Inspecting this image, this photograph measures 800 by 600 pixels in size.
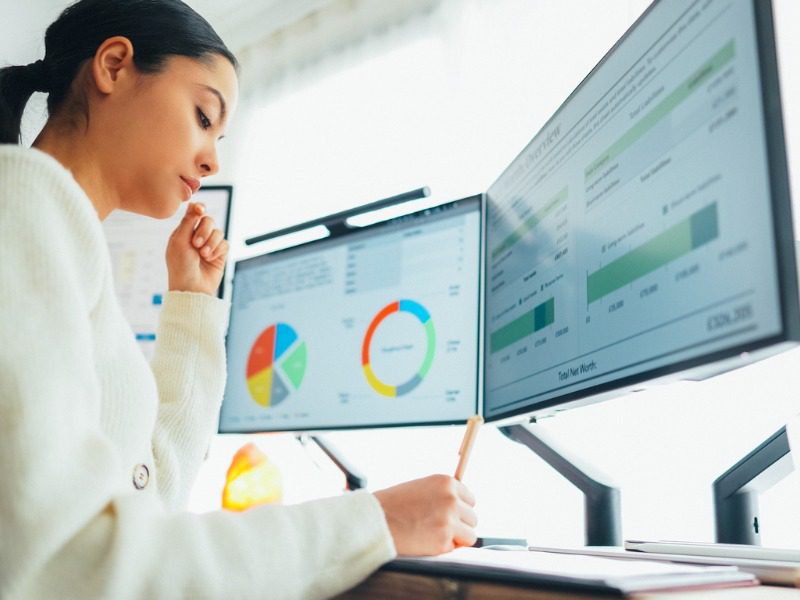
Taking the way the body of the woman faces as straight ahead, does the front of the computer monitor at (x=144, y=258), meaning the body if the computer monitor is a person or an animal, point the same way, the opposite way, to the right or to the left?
to the right

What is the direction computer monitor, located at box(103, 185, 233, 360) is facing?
toward the camera

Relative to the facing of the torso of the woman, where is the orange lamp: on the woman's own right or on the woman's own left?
on the woman's own left

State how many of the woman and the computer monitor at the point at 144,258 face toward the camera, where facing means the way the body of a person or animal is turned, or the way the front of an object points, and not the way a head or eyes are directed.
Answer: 1

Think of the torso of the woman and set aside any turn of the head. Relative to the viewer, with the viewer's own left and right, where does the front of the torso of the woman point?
facing to the right of the viewer

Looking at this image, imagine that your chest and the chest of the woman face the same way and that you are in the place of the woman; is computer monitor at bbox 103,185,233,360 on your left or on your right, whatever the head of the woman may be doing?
on your left

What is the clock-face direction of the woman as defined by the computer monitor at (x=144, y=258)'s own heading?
The woman is roughly at 12 o'clock from the computer monitor.

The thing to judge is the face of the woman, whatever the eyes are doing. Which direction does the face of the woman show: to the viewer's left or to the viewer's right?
to the viewer's right

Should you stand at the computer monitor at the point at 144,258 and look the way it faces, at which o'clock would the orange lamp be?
The orange lamp is roughly at 11 o'clock from the computer monitor.
